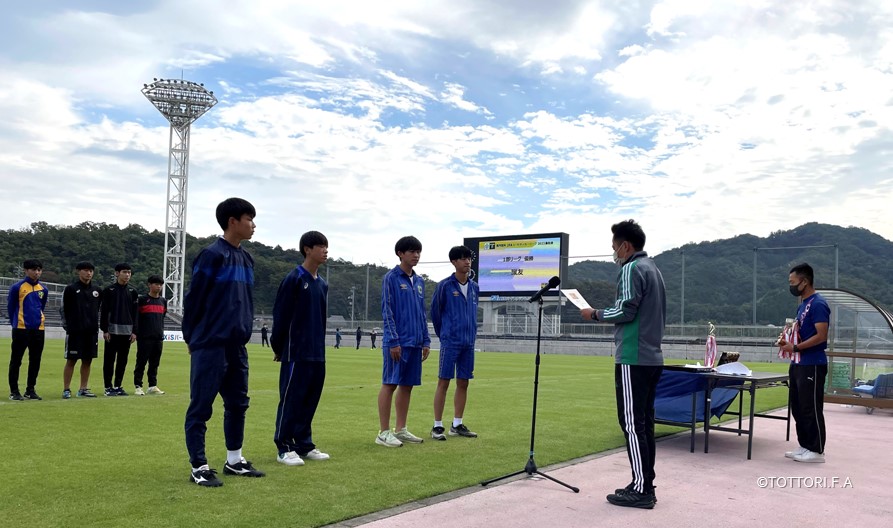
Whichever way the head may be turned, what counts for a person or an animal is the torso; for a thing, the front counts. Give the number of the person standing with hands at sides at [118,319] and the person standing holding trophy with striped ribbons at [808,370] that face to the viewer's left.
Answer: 1

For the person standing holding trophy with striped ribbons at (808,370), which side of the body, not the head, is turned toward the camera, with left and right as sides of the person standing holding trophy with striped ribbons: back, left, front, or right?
left

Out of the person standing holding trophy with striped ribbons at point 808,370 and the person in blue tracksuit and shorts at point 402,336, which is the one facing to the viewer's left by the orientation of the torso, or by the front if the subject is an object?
the person standing holding trophy with striped ribbons at point 808,370

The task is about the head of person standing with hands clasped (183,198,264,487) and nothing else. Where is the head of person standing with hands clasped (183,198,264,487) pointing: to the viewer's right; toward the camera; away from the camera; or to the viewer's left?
to the viewer's right

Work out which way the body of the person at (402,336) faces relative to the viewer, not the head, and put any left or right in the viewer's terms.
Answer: facing the viewer and to the right of the viewer

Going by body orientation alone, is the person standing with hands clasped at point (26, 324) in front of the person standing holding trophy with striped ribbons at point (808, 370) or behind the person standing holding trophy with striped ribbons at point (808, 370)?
in front

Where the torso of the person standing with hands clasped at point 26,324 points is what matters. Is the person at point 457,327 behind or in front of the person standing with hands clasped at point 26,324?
in front

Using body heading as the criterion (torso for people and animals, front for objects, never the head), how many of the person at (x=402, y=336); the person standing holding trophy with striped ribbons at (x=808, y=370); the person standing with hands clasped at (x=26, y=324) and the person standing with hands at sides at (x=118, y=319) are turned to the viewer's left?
1

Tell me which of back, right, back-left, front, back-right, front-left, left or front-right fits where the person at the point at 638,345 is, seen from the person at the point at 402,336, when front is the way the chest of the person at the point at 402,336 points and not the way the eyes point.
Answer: front
